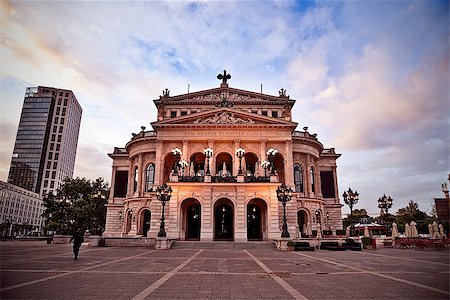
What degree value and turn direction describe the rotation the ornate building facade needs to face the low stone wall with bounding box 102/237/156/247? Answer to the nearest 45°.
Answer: approximately 45° to its right

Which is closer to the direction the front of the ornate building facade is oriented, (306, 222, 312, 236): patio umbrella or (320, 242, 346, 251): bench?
the bench

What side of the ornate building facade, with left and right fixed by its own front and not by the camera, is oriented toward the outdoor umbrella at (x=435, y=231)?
left

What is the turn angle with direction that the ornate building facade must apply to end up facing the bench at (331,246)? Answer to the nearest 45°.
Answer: approximately 45° to its left

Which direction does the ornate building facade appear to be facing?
toward the camera
